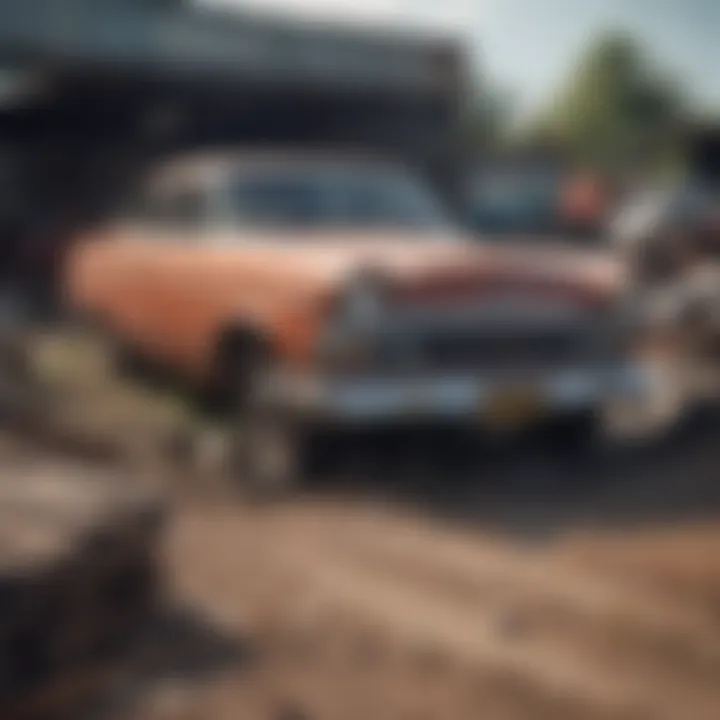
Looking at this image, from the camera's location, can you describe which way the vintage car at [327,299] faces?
facing the viewer and to the right of the viewer
